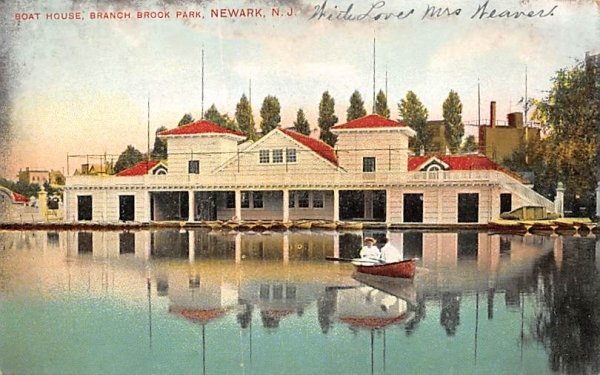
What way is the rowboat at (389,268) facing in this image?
to the viewer's right

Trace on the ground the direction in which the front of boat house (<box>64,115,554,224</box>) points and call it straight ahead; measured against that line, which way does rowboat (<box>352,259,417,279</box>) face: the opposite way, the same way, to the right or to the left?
to the left

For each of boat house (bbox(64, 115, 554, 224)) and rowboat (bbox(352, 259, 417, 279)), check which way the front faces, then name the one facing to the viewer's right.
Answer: the rowboat

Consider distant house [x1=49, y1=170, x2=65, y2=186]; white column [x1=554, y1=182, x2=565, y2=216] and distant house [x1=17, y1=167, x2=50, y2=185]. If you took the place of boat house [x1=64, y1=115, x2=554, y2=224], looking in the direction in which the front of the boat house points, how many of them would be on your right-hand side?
2

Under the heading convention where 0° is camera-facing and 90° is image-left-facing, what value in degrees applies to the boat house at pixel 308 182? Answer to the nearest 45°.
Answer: approximately 0°
